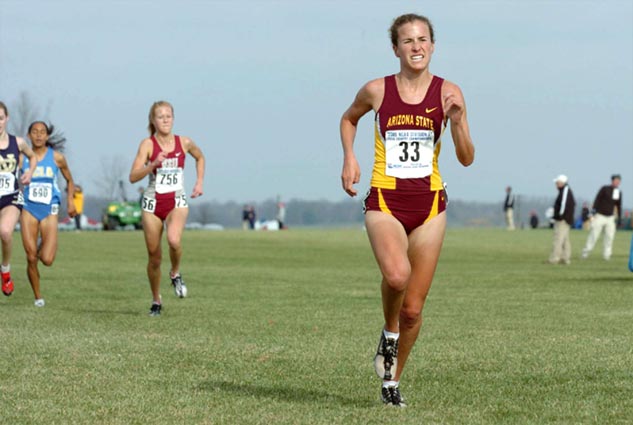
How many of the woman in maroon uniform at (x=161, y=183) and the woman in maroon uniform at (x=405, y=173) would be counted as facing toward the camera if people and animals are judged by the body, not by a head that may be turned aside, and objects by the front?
2

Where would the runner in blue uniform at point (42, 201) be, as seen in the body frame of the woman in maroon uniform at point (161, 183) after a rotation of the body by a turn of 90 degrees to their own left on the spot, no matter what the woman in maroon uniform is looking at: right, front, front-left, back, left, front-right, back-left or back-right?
back-left

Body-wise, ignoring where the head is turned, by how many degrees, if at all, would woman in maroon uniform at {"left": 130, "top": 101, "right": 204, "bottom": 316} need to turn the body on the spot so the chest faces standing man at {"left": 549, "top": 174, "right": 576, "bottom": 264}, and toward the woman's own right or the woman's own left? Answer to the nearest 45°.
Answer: approximately 135° to the woman's own left

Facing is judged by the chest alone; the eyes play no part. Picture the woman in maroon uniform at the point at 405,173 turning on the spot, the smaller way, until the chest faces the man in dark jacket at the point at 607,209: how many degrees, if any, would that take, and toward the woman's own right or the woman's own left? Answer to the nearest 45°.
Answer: approximately 180°

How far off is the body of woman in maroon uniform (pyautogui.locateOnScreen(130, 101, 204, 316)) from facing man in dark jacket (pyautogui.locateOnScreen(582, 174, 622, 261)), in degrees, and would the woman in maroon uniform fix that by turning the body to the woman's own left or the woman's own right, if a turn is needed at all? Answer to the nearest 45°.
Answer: approximately 135° to the woman's own left

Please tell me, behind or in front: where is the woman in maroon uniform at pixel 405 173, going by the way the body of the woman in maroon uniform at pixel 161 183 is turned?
in front

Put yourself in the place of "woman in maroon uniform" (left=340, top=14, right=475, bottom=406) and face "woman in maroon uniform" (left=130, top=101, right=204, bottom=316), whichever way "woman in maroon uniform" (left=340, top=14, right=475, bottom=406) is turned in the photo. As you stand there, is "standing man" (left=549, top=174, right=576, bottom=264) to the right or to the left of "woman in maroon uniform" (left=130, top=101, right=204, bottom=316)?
right

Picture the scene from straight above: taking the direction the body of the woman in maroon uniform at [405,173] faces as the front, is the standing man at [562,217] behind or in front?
behind
